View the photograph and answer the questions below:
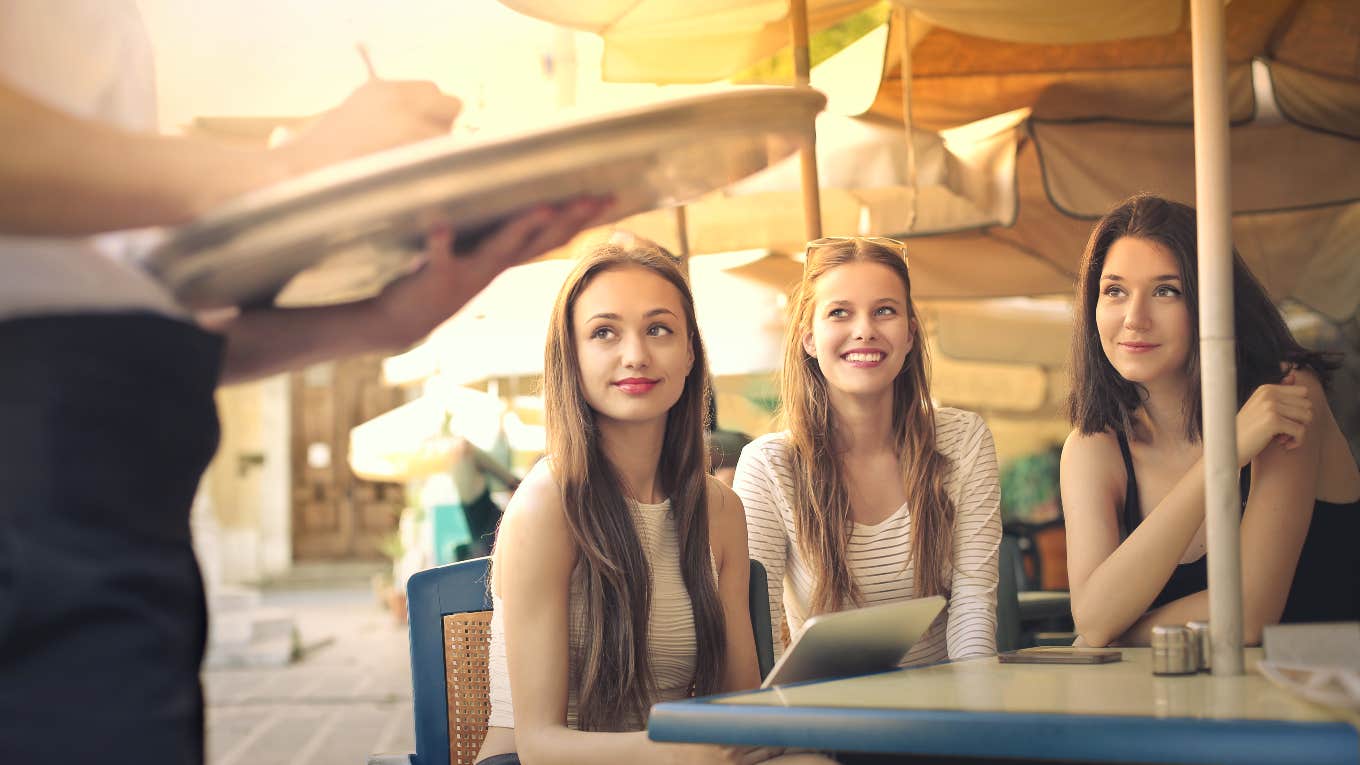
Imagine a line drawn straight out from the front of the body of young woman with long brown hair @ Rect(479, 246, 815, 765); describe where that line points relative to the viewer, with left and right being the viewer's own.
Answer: facing the viewer and to the right of the viewer

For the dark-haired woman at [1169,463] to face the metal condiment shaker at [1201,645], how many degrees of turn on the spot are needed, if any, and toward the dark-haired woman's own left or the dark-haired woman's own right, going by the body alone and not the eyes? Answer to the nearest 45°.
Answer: approximately 45° to the dark-haired woman's own left

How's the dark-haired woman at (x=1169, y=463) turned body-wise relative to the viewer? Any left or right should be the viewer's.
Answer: facing the viewer and to the left of the viewer

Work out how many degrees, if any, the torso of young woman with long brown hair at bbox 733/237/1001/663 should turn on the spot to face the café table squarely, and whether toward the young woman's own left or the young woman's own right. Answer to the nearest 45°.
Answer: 0° — they already face it

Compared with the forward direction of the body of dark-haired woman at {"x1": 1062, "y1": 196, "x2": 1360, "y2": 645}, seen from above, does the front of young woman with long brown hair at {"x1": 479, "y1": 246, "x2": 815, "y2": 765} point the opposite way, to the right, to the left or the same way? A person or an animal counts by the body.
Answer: to the left

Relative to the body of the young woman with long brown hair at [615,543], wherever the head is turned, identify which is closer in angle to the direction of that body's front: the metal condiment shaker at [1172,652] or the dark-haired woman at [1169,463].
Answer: the metal condiment shaker

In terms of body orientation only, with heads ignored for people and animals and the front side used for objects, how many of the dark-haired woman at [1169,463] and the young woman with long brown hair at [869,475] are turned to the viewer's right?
0

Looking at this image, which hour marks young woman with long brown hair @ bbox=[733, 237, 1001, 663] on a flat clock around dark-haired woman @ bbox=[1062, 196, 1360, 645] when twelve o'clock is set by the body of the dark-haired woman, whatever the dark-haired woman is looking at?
The young woman with long brown hair is roughly at 2 o'clock from the dark-haired woman.

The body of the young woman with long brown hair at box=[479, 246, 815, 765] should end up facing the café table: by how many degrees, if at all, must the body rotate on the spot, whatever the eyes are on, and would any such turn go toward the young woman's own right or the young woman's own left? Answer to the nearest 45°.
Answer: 0° — they already face it

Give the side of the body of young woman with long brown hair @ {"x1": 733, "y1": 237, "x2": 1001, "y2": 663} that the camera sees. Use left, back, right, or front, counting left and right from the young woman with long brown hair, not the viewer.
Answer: front

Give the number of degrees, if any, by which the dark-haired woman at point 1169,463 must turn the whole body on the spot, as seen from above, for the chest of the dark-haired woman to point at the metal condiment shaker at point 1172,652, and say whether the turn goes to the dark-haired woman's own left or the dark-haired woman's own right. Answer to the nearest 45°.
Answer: approximately 45° to the dark-haired woman's own left

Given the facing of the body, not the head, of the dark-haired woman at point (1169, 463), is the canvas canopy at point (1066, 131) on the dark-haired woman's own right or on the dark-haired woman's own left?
on the dark-haired woman's own right

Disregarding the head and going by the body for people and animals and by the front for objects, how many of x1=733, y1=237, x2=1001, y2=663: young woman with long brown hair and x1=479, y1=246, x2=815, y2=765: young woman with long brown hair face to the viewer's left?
0

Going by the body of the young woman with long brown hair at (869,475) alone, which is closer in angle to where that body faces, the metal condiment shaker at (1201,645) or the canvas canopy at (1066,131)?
the metal condiment shaker
